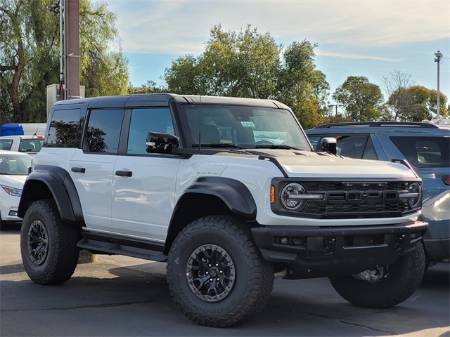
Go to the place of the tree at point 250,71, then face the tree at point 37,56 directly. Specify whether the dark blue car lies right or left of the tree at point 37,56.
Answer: left

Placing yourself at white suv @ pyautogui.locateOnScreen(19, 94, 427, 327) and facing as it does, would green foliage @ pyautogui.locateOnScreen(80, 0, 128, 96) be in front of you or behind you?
behind

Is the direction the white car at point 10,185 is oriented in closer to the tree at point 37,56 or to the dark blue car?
the dark blue car

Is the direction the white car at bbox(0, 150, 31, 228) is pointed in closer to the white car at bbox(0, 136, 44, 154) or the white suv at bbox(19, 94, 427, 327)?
the white suv

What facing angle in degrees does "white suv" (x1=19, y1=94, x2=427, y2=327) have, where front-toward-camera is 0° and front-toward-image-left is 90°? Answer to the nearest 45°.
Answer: approximately 315°

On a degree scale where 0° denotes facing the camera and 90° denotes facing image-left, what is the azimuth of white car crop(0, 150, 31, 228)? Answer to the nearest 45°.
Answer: approximately 315°

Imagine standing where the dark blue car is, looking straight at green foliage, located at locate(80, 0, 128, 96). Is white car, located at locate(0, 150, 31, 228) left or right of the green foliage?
left
